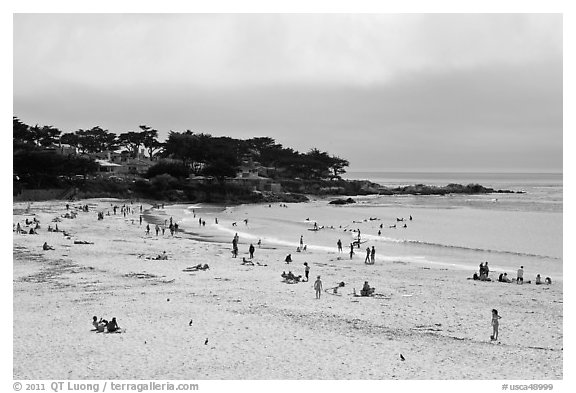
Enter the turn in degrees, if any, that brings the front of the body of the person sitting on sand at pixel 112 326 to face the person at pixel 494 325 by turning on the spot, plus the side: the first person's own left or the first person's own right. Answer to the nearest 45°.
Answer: approximately 45° to the first person's own right

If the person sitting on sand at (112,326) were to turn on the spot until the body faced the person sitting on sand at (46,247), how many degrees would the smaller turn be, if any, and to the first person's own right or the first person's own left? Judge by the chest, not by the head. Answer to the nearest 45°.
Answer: approximately 45° to the first person's own left

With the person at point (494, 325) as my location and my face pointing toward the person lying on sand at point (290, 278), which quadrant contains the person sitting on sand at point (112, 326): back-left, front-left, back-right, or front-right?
front-left

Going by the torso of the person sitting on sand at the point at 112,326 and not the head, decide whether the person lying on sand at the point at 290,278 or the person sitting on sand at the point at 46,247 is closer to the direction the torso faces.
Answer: the person lying on sand

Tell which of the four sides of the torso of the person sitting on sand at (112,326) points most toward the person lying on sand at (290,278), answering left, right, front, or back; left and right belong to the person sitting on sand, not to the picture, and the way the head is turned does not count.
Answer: front

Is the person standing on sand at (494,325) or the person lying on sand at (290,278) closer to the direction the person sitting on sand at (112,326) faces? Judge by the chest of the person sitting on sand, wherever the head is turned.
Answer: the person lying on sand

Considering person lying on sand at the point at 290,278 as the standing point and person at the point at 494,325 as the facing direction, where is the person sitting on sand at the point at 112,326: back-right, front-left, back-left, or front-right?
front-right

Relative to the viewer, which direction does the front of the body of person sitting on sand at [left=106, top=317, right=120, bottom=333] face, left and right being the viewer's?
facing away from the viewer and to the right of the viewer
